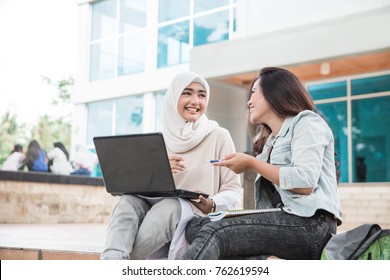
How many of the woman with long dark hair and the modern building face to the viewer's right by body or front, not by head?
0

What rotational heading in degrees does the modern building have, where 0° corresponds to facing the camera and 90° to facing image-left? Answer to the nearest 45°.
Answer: approximately 45°

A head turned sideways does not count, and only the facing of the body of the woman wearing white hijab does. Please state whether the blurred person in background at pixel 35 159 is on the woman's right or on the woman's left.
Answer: on the woman's right

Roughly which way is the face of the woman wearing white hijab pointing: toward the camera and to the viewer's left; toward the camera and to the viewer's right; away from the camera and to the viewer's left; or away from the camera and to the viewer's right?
toward the camera and to the viewer's right

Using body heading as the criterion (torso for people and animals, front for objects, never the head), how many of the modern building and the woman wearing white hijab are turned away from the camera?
0

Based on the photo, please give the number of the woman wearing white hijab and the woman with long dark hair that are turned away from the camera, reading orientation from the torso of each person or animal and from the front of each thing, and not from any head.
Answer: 0

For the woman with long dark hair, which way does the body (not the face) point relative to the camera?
to the viewer's left

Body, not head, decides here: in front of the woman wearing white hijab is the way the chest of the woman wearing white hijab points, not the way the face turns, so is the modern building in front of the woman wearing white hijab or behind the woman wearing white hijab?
behind

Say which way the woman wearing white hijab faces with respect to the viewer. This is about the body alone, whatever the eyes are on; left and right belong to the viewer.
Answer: facing the viewer and to the left of the viewer

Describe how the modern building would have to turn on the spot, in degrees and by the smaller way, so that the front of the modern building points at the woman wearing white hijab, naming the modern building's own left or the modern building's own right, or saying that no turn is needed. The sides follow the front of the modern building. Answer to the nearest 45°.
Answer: approximately 45° to the modern building's own left
